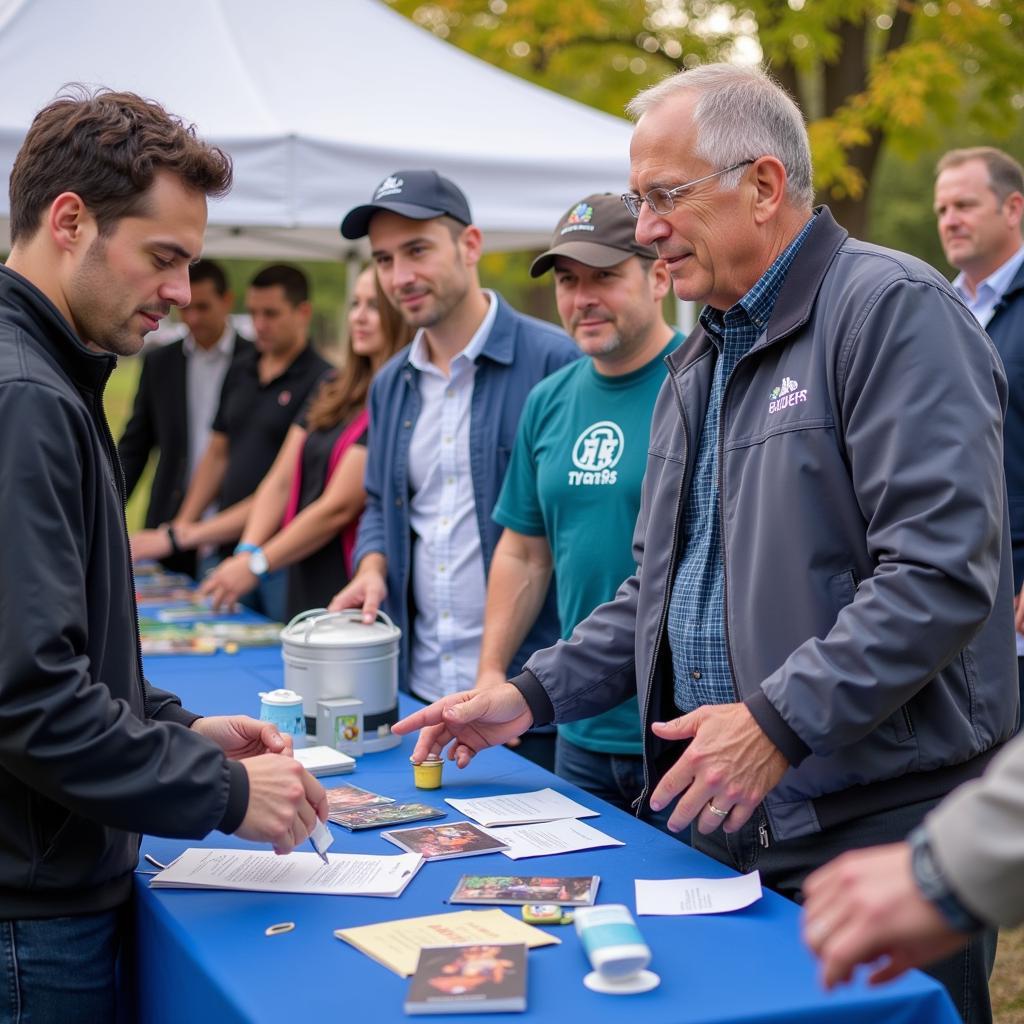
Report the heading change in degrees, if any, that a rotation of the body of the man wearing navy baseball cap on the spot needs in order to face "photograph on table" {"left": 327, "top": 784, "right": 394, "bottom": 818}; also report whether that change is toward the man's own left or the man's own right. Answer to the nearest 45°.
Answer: approximately 45° to the man's own left

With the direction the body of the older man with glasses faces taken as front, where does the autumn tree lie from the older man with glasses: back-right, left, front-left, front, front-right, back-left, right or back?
back-right

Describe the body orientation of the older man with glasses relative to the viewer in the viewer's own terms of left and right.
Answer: facing the viewer and to the left of the viewer

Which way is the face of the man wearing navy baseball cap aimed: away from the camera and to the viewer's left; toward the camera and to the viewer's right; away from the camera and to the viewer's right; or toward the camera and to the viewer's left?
toward the camera and to the viewer's left

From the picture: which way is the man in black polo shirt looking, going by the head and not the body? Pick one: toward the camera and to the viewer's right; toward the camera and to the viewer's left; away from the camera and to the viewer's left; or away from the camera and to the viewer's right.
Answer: toward the camera and to the viewer's left

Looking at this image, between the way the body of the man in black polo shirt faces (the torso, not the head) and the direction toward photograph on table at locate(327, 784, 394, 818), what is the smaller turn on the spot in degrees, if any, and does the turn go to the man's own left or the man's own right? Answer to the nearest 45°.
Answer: approximately 45° to the man's own left

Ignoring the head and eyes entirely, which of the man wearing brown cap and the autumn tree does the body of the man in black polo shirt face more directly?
the man wearing brown cap
